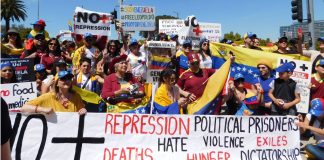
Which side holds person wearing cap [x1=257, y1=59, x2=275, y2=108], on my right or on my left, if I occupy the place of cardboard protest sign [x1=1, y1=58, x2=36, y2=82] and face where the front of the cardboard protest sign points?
on my left

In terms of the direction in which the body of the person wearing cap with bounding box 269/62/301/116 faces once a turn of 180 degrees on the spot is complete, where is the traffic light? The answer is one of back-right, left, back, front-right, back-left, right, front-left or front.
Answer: front-left

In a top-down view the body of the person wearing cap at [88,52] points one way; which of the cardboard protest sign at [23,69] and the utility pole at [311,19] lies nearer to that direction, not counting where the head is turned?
the cardboard protest sign

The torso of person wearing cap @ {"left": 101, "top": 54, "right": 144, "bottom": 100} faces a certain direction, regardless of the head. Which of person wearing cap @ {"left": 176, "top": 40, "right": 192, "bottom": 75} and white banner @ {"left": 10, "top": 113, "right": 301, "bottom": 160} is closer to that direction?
the white banner

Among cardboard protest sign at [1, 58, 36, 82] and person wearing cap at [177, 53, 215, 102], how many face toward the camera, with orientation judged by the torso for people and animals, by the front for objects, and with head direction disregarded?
2

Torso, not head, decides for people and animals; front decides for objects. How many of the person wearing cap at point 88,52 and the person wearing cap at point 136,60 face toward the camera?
2

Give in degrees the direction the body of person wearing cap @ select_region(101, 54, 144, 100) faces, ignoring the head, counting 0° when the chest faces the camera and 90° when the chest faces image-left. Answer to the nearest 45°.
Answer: approximately 315°

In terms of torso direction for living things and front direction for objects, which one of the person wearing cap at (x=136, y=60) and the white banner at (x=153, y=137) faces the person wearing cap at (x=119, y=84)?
the person wearing cap at (x=136, y=60)

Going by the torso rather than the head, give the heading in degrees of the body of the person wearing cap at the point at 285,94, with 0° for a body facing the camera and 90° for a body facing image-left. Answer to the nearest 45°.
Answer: approximately 45°
